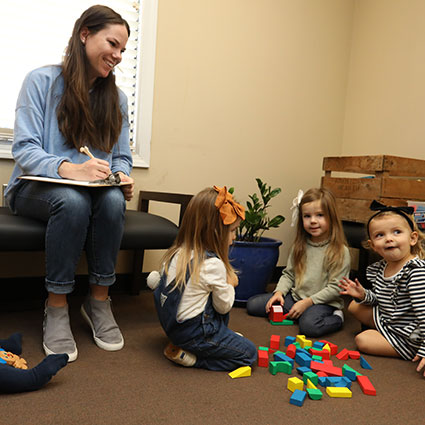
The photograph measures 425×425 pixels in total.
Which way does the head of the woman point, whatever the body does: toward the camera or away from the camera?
toward the camera

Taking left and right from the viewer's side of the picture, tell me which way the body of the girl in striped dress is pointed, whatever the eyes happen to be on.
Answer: facing the viewer and to the left of the viewer

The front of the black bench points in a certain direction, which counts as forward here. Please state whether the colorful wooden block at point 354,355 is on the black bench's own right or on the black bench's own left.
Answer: on the black bench's own left

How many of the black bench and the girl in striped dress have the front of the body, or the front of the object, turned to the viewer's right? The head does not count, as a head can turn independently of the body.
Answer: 0

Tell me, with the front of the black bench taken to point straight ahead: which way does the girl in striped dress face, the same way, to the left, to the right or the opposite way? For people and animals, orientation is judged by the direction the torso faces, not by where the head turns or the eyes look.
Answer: to the right

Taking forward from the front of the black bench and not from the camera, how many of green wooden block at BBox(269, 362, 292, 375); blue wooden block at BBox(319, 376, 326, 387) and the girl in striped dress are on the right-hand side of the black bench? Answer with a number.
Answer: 0

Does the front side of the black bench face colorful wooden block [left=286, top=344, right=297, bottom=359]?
no

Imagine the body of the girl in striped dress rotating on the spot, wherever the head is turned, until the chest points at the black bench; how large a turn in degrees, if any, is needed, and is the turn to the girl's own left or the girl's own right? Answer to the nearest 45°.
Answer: approximately 45° to the girl's own right

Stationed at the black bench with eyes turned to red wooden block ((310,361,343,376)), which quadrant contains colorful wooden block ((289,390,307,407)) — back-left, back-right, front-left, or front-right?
front-right

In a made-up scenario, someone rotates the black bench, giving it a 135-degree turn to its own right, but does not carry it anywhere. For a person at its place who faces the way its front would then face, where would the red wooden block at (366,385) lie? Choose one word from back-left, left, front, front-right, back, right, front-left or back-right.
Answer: back

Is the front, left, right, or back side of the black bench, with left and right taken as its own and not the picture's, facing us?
front

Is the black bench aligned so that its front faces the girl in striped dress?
no

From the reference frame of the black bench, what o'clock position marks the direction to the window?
The window is roughly at 5 o'clock from the black bench.

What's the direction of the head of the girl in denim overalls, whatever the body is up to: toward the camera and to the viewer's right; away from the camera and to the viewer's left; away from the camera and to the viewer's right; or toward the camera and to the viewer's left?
away from the camera and to the viewer's right

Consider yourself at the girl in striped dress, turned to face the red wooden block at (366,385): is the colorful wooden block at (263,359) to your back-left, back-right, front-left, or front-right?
front-right
